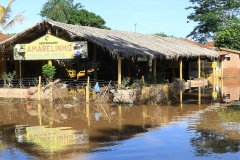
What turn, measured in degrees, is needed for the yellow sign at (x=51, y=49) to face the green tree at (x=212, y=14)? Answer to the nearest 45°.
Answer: approximately 135° to its left

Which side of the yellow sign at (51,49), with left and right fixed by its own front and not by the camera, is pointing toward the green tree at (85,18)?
back

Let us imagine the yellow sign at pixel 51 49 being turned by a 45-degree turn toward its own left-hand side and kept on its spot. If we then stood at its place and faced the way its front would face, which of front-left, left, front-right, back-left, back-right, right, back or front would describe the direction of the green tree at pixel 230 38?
left

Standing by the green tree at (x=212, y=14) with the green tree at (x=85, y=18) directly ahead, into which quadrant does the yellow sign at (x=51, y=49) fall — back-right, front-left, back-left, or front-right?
front-left

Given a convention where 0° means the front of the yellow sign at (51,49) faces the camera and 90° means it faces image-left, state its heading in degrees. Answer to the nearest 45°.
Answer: approximately 0°

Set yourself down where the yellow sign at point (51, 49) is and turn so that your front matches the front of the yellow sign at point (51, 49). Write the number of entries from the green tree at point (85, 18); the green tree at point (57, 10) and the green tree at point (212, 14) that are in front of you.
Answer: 0

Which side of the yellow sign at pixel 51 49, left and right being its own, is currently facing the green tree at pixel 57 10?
back
